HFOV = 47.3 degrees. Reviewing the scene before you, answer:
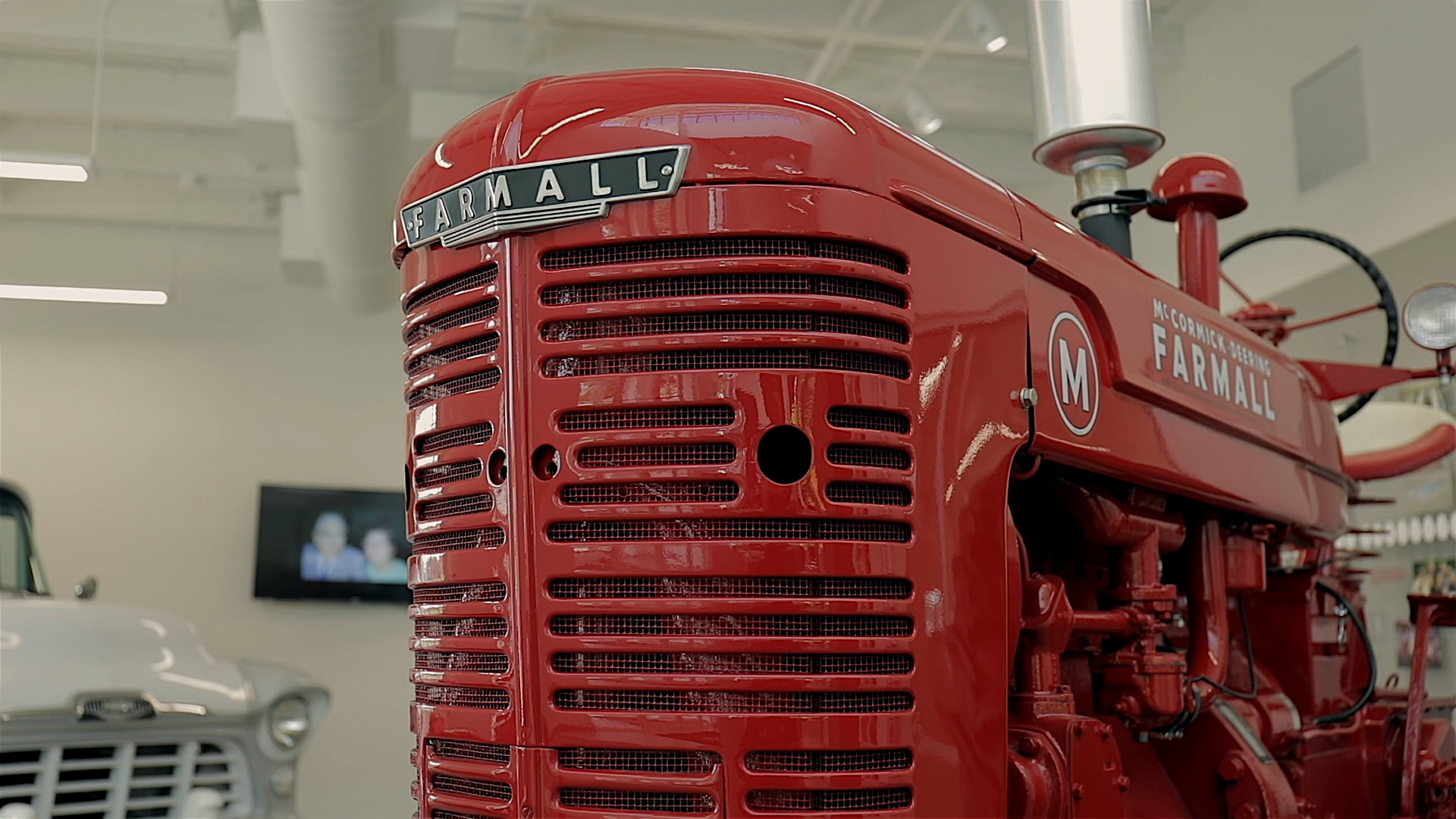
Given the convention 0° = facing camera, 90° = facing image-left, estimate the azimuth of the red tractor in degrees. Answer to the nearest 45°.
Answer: approximately 45°

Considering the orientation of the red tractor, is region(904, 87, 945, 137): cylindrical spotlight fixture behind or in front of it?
behind

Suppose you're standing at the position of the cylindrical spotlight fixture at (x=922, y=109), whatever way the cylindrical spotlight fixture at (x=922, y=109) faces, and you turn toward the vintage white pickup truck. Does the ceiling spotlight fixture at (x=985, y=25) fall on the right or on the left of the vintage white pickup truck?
left

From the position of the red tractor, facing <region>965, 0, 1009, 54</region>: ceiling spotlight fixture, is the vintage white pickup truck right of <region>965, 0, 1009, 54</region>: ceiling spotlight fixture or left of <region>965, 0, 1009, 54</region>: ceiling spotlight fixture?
left

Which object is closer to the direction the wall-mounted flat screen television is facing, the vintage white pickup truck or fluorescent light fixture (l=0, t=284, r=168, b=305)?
the vintage white pickup truck

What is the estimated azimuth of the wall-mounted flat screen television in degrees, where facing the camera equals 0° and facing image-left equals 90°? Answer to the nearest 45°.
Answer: approximately 0°

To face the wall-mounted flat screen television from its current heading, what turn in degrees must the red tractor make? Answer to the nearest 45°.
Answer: approximately 90° to its right
